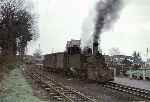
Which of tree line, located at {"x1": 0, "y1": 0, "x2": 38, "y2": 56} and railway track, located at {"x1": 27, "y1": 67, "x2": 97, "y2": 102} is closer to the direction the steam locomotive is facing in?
the railway track

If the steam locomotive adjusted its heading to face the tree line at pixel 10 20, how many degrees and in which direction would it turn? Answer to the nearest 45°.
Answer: approximately 180°

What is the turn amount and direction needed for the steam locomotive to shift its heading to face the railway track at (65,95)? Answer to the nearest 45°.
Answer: approximately 45° to its right

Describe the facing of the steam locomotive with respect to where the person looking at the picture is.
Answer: facing the viewer and to the right of the viewer
